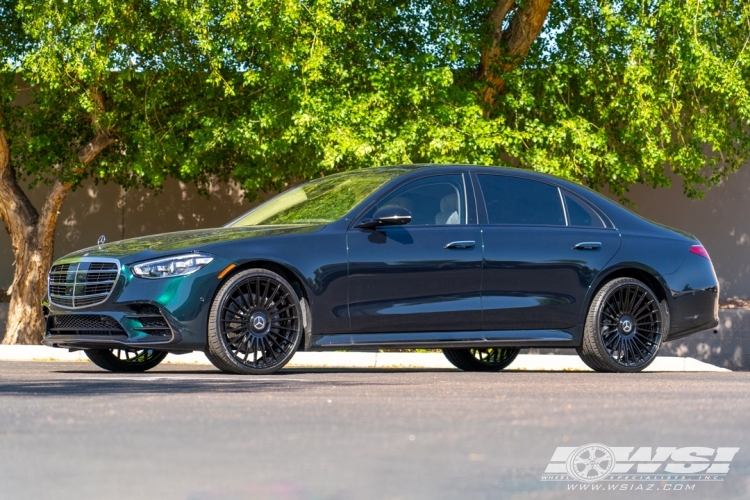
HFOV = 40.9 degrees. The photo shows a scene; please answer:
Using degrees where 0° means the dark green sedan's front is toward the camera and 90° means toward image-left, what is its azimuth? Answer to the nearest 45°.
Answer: approximately 45°
